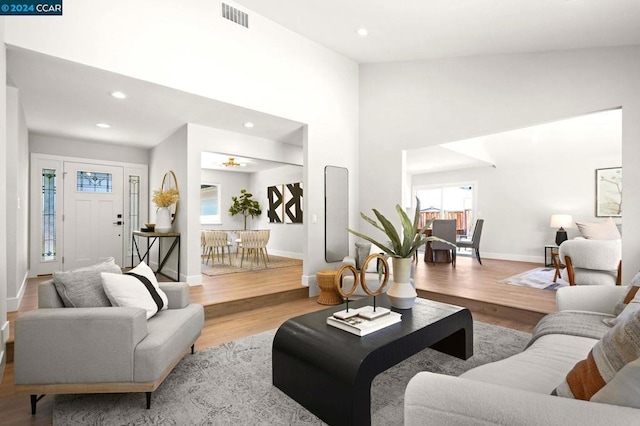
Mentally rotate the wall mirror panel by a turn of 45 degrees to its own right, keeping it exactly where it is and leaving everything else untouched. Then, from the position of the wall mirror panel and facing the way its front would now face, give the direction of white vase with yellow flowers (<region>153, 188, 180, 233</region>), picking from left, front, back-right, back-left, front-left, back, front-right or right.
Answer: right

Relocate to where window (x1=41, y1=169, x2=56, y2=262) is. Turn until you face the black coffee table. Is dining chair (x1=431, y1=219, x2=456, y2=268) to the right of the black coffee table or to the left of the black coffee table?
left

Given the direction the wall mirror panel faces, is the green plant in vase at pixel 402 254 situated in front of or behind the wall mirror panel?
in front

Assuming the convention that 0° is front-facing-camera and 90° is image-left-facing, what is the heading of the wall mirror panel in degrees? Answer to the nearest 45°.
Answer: approximately 315°

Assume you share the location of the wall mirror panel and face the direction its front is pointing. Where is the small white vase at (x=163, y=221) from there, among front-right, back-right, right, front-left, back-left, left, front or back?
back-right
